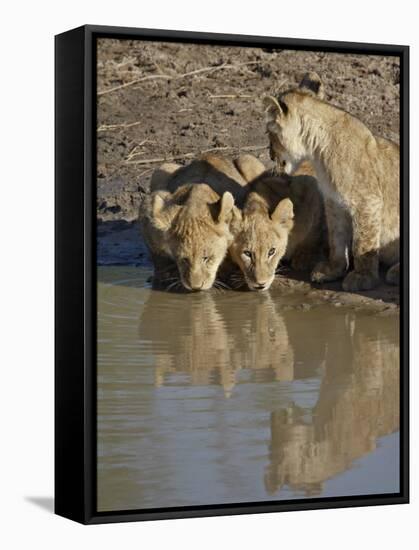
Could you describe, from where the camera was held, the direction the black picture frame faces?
facing the viewer and to the right of the viewer
